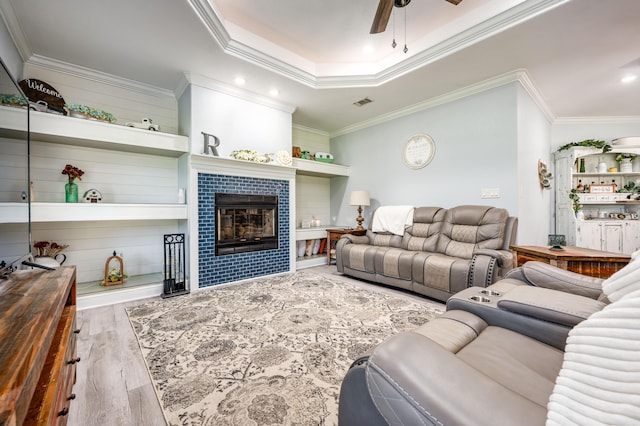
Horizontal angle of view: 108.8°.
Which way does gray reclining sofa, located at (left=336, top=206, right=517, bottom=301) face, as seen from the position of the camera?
facing the viewer and to the left of the viewer

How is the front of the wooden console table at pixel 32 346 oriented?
to the viewer's right

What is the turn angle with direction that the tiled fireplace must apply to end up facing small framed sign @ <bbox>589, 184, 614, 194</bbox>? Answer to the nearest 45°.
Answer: approximately 45° to its left

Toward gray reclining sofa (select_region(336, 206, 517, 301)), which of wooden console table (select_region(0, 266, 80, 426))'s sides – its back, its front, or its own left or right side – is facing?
front

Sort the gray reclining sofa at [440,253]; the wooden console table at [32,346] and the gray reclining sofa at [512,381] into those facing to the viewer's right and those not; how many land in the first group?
1

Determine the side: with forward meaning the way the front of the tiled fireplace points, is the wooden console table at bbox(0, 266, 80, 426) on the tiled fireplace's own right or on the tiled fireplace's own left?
on the tiled fireplace's own right

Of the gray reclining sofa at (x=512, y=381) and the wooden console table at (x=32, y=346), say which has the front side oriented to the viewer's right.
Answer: the wooden console table

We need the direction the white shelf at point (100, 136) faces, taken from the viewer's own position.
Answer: facing the viewer and to the right of the viewer

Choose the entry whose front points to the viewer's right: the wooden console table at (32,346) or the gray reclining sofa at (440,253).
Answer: the wooden console table

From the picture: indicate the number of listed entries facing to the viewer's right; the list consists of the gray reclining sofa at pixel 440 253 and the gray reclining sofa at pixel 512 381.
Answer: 0
